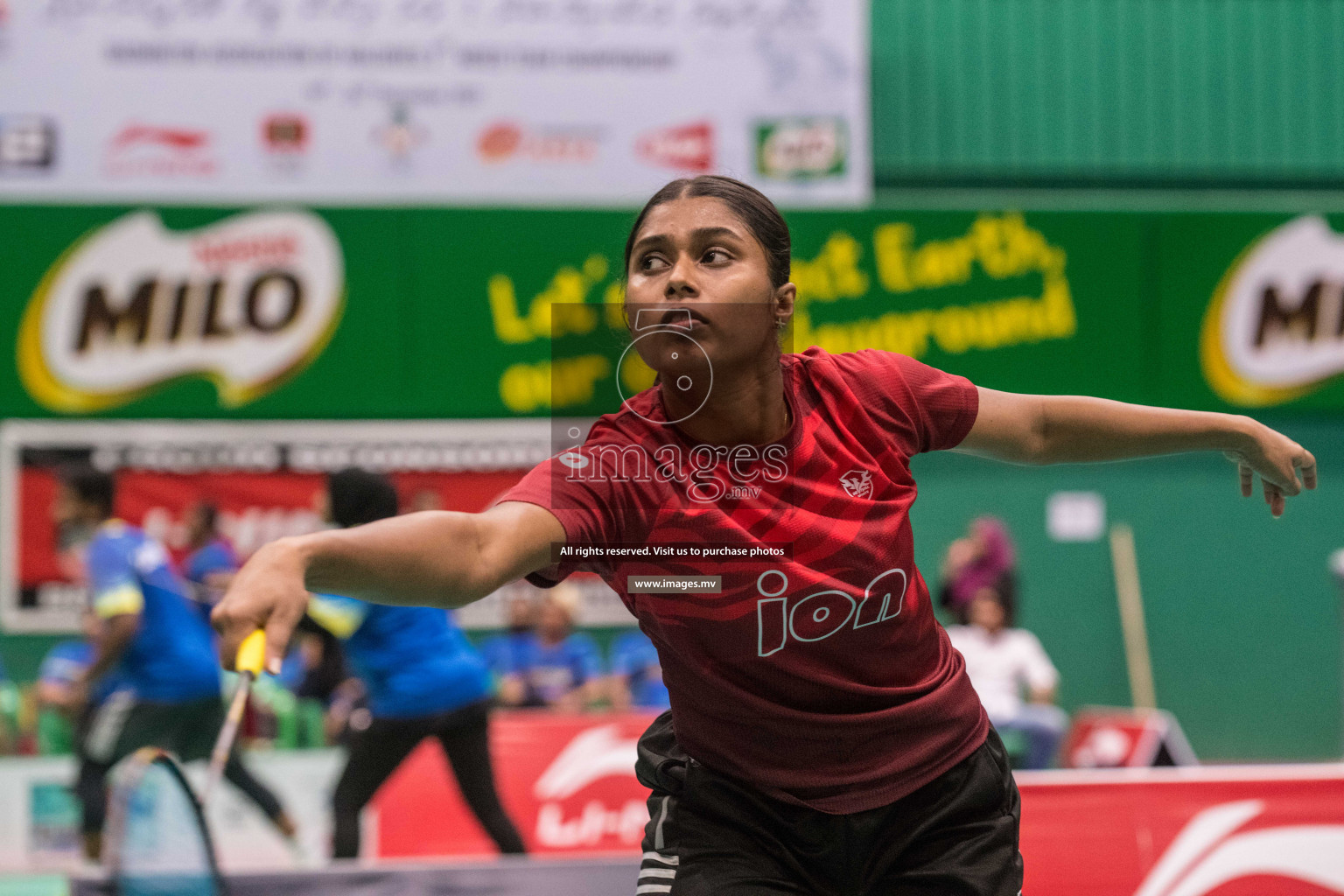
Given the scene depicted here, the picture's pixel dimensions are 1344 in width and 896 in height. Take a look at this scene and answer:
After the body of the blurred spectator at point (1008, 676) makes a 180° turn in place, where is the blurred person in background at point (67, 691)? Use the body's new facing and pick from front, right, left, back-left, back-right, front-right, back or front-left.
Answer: left

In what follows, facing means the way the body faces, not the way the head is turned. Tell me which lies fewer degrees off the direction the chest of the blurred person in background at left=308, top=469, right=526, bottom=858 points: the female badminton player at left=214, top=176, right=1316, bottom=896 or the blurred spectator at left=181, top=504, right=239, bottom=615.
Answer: the blurred spectator

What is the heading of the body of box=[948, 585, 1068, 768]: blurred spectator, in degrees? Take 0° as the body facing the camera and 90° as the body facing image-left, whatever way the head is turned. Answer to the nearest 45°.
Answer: approximately 0°

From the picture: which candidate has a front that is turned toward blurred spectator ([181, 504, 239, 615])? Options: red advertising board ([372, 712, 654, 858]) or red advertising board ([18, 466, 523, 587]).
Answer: red advertising board ([18, 466, 523, 587])

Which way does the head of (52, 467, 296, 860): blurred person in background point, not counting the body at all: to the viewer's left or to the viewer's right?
to the viewer's left

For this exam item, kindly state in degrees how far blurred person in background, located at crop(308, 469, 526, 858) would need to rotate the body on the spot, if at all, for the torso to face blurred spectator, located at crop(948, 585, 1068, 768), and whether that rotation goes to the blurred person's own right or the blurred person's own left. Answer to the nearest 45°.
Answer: approximately 90° to the blurred person's own right

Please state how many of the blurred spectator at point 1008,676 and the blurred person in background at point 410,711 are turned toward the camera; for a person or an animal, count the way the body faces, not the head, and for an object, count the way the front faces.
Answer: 1

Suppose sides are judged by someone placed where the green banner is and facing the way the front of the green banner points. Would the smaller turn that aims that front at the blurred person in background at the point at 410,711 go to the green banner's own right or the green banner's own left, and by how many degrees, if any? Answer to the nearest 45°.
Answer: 0° — it already faces them
